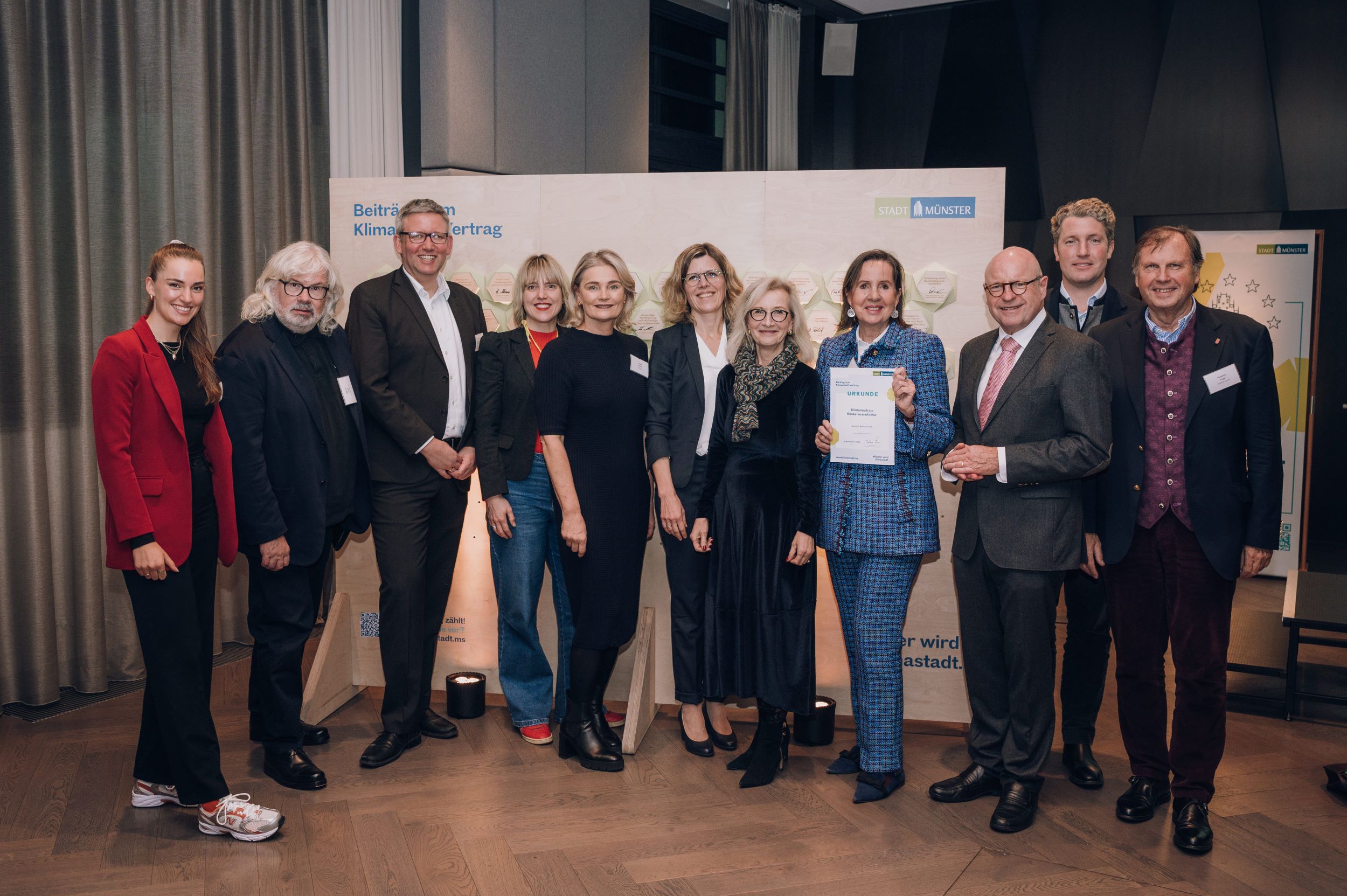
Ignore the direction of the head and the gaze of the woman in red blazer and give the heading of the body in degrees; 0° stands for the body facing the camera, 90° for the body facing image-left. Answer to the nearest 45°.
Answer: approximately 315°

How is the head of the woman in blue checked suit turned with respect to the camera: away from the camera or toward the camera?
toward the camera

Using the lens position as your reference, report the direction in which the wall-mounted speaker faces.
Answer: facing the viewer

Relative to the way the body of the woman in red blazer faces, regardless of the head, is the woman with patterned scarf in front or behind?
in front

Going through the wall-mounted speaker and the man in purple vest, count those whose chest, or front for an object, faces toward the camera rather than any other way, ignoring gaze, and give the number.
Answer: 2

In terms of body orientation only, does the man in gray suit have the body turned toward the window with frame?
no

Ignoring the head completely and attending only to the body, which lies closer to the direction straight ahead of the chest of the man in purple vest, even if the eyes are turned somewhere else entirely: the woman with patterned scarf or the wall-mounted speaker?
the woman with patterned scarf

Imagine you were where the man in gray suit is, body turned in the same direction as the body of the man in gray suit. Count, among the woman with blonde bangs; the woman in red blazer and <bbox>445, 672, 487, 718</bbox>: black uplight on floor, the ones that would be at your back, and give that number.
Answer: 0

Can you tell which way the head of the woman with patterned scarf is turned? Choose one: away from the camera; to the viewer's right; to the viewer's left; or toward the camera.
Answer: toward the camera

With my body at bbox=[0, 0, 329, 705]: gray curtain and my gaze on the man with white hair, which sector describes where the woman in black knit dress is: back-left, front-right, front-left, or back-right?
front-left

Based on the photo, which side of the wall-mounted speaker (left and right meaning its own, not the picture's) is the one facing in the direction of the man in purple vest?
front

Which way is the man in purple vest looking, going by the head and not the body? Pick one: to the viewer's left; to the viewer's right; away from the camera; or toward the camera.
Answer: toward the camera

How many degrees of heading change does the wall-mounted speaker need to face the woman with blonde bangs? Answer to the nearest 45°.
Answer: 0° — it already faces them

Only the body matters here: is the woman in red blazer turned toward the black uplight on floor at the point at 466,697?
no

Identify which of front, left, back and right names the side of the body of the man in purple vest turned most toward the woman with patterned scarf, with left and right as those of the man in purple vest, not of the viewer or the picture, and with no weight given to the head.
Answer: right

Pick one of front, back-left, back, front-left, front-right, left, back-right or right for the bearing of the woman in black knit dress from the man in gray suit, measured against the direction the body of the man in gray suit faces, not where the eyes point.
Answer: front-right
